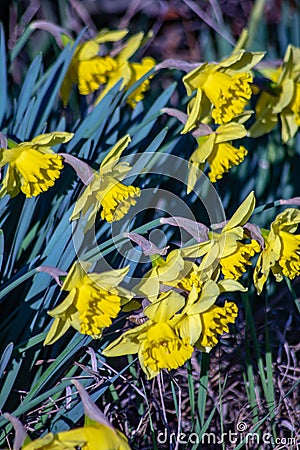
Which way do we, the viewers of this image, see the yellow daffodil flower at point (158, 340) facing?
facing the viewer and to the right of the viewer

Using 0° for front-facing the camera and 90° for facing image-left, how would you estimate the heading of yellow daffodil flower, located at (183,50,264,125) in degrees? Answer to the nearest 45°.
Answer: approximately 315°

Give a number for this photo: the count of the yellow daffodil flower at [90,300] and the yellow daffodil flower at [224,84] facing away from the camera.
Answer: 0

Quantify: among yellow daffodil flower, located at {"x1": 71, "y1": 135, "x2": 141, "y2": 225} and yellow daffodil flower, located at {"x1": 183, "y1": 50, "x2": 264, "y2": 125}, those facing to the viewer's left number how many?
0

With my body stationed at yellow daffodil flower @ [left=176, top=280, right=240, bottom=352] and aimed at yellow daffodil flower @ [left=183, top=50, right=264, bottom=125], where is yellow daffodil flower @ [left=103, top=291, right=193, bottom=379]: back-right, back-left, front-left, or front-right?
back-left
